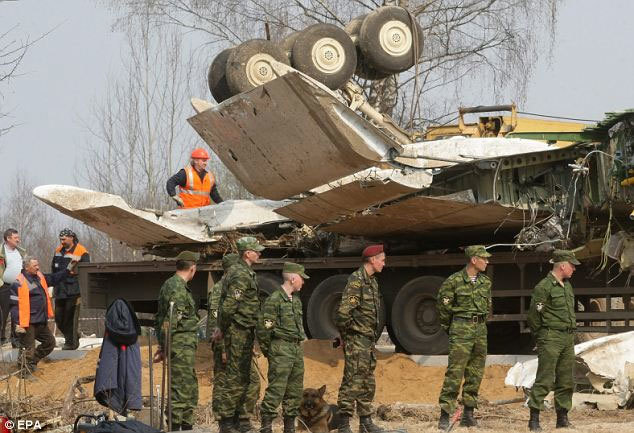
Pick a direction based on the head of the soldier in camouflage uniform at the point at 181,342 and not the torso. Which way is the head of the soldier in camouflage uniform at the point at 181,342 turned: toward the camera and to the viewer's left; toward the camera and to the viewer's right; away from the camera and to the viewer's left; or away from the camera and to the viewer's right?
away from the camera and to the viewer's right

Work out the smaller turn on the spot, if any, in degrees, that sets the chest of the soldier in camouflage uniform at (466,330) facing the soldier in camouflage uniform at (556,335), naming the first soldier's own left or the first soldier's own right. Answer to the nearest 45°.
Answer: approximately 45° to the first soldier's own left

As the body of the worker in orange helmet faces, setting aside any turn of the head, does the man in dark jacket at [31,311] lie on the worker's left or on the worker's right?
on the worker's right

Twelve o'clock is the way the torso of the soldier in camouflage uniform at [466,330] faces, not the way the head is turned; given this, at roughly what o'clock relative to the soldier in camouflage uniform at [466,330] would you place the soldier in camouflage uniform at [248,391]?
the soldier in camouflage uniform at [248,391] is roughly at 4 o'clock from the soldier in camouflage uniform at [466,330].
